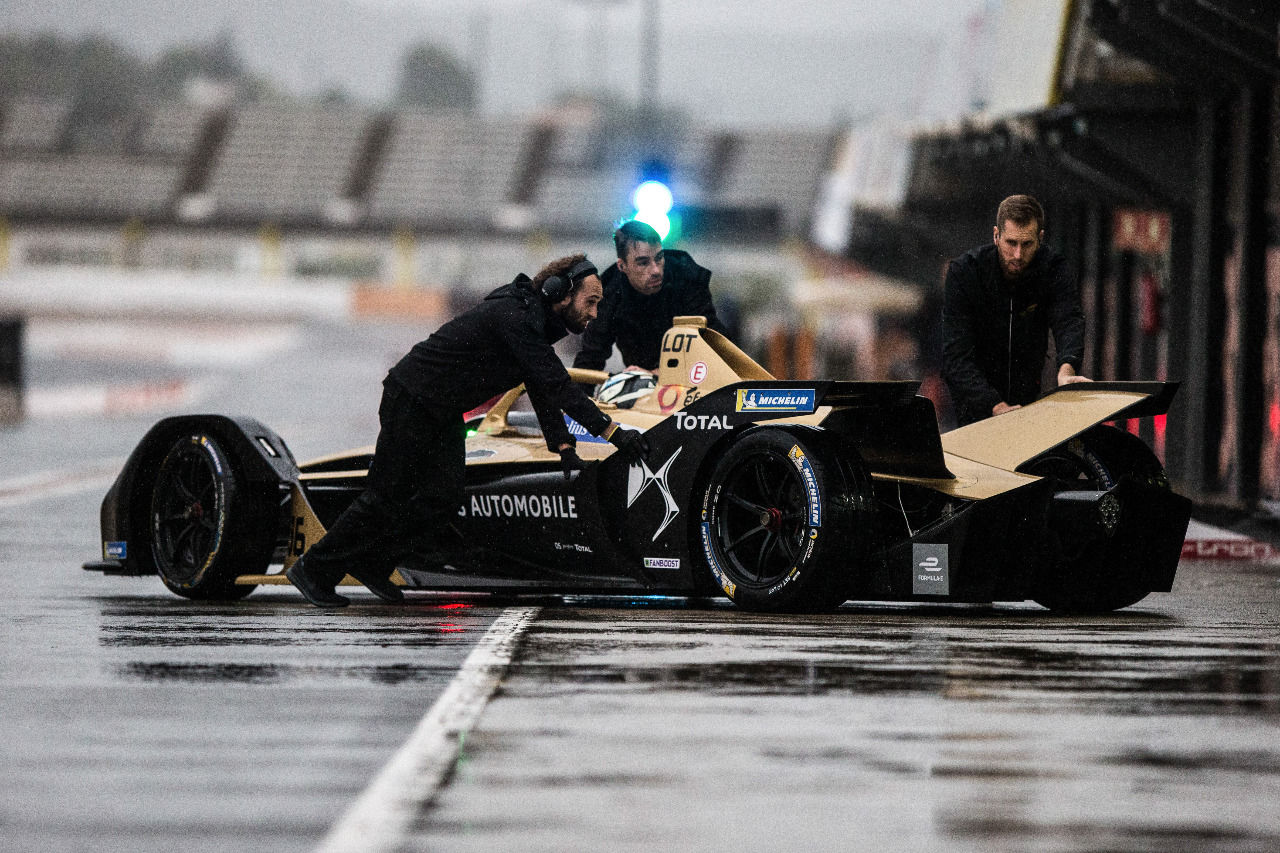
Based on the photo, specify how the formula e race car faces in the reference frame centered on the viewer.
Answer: facing away from the viewer and to the left of the viewer

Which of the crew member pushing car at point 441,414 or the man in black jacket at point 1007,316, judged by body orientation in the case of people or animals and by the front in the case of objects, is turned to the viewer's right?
the crew member pushing car

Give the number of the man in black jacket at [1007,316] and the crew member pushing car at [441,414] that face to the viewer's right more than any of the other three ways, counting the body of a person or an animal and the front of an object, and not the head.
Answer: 1

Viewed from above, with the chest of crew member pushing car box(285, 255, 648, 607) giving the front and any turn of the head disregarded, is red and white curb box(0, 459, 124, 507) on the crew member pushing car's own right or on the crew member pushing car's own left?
on the crew member pushing car's own left

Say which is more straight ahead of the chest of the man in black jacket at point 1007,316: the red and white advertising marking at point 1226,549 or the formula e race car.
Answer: the formula e race car

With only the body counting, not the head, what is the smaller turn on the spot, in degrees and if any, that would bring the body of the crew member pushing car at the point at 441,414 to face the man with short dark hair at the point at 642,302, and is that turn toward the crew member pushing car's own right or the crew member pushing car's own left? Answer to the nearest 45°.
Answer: approximately 45° to the crew member pushing car's own left

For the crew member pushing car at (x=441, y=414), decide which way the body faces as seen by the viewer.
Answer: to the viewer's right

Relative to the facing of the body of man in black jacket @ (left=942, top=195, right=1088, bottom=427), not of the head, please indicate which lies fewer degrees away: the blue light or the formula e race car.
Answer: the formula e race car

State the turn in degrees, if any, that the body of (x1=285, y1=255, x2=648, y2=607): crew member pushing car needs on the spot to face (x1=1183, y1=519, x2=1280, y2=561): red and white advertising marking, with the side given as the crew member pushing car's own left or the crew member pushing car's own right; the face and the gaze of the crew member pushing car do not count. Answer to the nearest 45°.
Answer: approximately 45° to the crew member pushing car's own left
